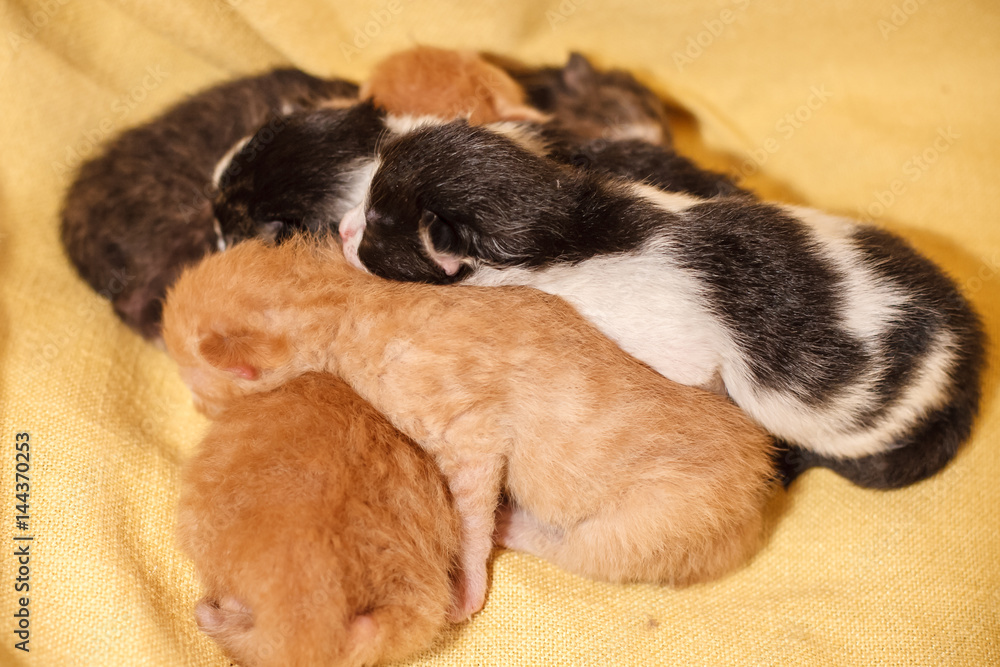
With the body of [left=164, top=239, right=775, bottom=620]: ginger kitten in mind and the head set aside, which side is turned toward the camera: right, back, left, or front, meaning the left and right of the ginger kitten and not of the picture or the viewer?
left

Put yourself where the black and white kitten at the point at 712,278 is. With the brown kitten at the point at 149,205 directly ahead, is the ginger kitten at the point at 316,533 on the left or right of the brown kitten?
left

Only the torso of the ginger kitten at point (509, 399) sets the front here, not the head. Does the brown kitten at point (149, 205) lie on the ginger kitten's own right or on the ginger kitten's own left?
on the ginger kitten's own right

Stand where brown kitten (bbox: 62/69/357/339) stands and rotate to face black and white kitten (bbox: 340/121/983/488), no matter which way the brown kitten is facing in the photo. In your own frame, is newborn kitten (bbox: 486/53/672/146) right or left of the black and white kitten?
left

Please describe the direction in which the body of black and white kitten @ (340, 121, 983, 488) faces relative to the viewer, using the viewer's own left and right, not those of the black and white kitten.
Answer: facing to the left of the viewer

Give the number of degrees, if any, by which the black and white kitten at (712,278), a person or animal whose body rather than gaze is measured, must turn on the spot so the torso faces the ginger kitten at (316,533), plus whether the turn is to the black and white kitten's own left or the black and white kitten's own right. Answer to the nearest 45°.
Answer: approximately 45° to the black and white kitten's own left

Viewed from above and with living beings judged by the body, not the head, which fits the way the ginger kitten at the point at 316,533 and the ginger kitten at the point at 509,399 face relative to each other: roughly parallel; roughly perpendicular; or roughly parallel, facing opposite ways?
roughly perpendicular
